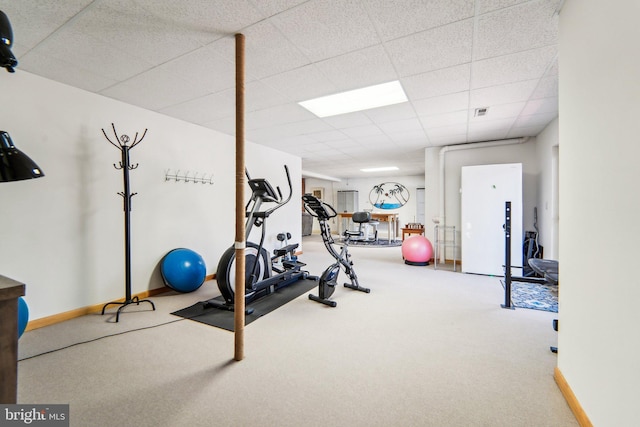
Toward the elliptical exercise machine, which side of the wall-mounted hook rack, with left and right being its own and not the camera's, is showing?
front

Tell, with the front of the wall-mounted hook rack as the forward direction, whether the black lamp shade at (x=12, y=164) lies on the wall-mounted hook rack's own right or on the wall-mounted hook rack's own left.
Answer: on the wall-mounted hook rack's own right

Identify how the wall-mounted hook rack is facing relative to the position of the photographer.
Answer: facing the viewer and to the right of the viewer

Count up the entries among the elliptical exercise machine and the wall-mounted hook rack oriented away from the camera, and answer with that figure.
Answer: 0

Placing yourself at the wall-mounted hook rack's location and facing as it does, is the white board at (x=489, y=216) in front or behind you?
in front

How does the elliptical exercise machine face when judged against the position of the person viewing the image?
facing the viewer and to the left of the viewer

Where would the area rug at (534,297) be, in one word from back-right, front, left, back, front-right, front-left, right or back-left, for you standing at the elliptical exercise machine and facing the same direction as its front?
back-left

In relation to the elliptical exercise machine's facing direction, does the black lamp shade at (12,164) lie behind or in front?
in front

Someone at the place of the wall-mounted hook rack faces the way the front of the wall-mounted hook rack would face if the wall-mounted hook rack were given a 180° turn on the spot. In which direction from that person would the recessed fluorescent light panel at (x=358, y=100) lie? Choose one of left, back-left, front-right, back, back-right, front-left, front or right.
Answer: back

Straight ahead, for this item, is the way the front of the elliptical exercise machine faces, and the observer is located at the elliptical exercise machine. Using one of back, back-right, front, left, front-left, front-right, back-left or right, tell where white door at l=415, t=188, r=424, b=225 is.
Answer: back

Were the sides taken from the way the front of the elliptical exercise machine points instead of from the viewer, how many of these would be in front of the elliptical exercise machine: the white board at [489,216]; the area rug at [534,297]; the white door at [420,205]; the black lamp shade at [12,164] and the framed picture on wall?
1

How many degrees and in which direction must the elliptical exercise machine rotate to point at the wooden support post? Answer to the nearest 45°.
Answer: approximately 45° to its left

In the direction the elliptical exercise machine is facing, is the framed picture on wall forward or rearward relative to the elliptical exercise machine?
rearward
